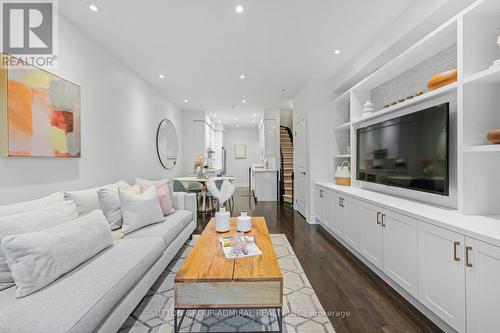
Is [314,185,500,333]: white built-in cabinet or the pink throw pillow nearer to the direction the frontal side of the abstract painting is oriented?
the white built-in cabinet

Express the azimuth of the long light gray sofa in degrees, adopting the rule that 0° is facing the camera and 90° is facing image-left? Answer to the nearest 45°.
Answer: approximately 315°

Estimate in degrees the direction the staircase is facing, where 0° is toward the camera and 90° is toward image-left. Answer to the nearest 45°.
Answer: approximately 0°

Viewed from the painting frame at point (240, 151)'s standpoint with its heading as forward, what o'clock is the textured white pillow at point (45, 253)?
The textured white pillow is roughly at 12 o'clock from the painting frame.

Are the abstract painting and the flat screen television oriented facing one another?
yes

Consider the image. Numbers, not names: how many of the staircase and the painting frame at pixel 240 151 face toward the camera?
2

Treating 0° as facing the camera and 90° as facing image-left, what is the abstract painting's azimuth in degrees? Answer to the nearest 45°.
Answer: approximately 315°

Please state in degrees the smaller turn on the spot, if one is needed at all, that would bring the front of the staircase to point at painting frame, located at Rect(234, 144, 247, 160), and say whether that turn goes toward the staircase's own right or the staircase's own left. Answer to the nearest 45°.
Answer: approximately 135° to the staircase's own right

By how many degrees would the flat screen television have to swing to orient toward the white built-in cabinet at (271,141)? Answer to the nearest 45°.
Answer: approximately 90° to its right

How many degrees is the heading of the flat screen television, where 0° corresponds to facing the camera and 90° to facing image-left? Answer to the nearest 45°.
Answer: approximately 45°

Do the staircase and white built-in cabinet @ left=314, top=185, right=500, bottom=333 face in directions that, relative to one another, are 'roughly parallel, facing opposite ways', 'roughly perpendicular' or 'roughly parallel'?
roughly perpendicular
